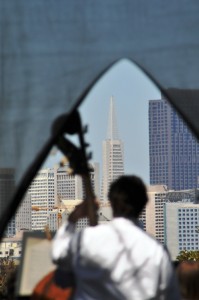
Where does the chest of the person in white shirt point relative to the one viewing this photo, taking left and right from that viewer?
facing away from the viewer

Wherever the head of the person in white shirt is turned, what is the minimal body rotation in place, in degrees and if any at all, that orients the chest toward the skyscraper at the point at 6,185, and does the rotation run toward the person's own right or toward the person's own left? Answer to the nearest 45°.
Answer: approximately 45° to the person's own left

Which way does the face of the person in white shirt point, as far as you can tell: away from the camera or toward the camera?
away from the camera
